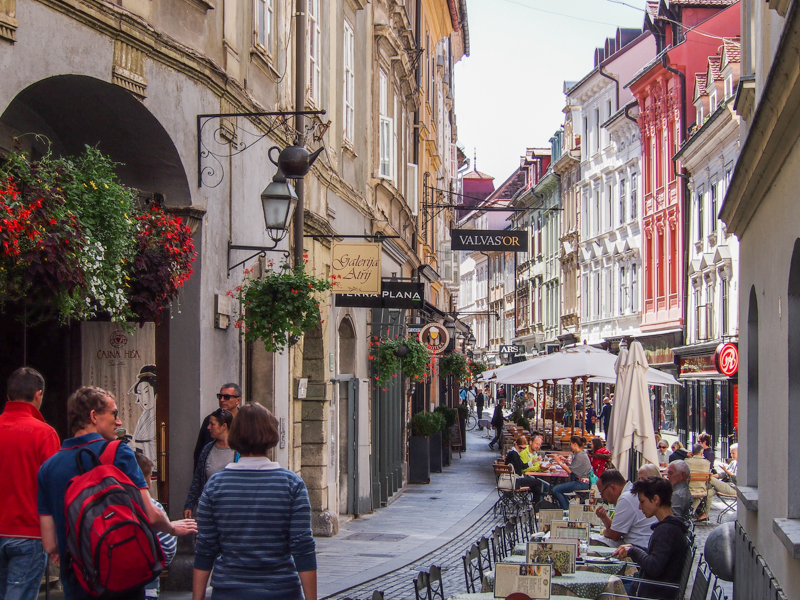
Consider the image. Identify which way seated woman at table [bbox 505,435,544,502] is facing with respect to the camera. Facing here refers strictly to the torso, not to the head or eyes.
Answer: to the viewer's right

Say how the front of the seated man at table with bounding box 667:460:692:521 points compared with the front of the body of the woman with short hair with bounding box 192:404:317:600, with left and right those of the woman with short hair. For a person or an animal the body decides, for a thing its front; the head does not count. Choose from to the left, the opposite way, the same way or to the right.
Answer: to the left

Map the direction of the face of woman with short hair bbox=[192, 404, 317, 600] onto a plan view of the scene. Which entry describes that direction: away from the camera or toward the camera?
away from the camera

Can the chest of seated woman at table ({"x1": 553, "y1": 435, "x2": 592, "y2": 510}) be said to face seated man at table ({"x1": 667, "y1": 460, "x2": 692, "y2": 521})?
no

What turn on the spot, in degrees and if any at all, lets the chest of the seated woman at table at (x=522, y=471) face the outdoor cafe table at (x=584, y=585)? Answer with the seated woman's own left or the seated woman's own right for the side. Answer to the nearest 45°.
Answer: approximately 90° to the seated woman's own right

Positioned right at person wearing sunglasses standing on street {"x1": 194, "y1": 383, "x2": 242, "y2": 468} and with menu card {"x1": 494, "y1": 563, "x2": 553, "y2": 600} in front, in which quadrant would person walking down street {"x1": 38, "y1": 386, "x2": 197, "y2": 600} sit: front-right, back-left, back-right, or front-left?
front-right

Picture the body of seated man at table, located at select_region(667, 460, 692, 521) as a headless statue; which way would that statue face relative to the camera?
to the viewer's left

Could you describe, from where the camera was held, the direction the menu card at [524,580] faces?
facing the viewer

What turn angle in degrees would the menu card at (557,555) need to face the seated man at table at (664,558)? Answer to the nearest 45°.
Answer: approximately 135° to its left

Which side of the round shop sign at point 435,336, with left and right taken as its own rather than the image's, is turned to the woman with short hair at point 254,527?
front

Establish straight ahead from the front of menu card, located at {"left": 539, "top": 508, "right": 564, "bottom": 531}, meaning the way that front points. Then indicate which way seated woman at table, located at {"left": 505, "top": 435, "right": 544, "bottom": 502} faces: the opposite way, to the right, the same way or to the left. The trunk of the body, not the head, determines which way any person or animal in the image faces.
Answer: to the left

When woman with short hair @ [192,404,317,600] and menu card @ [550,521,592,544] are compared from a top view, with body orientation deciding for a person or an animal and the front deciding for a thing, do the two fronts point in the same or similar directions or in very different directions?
very different directions

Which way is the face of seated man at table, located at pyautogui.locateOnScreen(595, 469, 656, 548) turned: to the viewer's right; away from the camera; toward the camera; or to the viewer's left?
to the viewer's left

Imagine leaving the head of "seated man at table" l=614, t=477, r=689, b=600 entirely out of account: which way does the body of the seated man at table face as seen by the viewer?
to the viewer's left

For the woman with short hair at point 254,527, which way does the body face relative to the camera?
away from the camera

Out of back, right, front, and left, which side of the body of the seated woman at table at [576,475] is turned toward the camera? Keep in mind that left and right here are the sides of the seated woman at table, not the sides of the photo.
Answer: left

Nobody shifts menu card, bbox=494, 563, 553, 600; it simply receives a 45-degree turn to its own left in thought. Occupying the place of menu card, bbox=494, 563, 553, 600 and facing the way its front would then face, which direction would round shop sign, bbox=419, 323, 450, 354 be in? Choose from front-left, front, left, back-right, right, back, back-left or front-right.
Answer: back-left

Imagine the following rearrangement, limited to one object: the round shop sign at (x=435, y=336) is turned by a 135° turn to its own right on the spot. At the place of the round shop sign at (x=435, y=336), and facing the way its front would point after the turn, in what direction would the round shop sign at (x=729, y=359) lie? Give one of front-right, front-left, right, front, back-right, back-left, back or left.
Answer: back

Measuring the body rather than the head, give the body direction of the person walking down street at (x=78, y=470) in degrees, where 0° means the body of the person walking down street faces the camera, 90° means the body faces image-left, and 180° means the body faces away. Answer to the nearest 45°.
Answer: approximately 225°

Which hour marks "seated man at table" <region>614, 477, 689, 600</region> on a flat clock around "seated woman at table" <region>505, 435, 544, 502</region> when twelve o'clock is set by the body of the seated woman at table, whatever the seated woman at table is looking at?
The seated man at table is roughly at 3 o'clock from the seated woman at table.

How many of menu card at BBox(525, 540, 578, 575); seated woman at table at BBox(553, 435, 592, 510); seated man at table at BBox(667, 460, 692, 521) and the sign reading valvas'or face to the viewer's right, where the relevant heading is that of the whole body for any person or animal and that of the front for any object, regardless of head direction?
0

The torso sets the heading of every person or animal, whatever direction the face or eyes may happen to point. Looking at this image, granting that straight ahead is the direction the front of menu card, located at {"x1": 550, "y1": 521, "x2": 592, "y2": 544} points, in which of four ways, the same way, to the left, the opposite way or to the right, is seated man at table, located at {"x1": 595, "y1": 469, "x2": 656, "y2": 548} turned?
to the right
